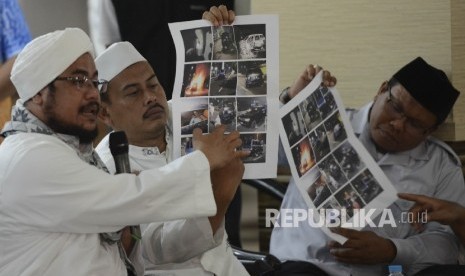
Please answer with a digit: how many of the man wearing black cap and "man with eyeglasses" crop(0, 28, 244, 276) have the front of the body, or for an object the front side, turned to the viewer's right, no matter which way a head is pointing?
1

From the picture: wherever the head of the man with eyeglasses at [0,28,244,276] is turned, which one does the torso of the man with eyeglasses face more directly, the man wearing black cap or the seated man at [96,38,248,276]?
the man wearing black cap

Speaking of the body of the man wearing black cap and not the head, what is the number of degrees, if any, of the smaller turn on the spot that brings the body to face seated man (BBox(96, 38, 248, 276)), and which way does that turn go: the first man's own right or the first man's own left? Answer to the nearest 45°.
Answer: approximately 45° to the first man's own right

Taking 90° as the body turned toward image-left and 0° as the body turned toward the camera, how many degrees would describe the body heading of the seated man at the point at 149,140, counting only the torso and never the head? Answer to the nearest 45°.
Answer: approximately 315°

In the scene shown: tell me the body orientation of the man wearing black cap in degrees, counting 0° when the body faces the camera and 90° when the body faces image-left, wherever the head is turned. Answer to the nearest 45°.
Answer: approximately 45°

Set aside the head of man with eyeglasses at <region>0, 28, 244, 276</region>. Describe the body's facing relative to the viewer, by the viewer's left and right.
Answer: facing to the right of the viewer

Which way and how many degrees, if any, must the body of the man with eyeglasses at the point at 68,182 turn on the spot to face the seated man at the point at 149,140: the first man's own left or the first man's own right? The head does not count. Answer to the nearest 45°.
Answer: approximately 45° to the first man's own left

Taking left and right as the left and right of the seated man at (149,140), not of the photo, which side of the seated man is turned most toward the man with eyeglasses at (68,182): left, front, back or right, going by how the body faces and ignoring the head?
right
